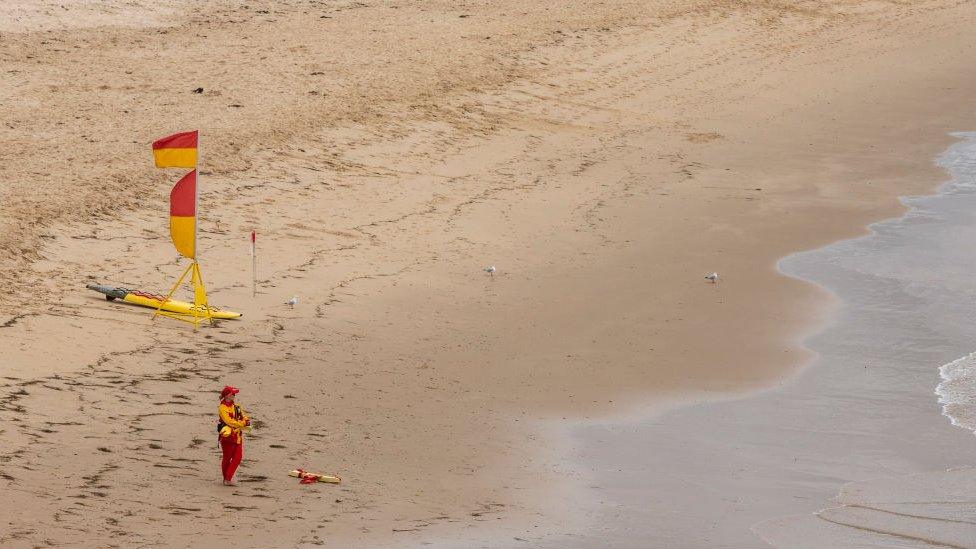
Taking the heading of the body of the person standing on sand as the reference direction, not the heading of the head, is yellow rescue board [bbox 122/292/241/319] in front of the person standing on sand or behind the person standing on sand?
behind

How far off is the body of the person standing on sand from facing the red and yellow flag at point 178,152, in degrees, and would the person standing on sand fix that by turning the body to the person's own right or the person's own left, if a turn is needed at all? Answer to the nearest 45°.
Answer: approximately 135° to the person's own left

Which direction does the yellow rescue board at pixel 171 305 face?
to the viewer's right
